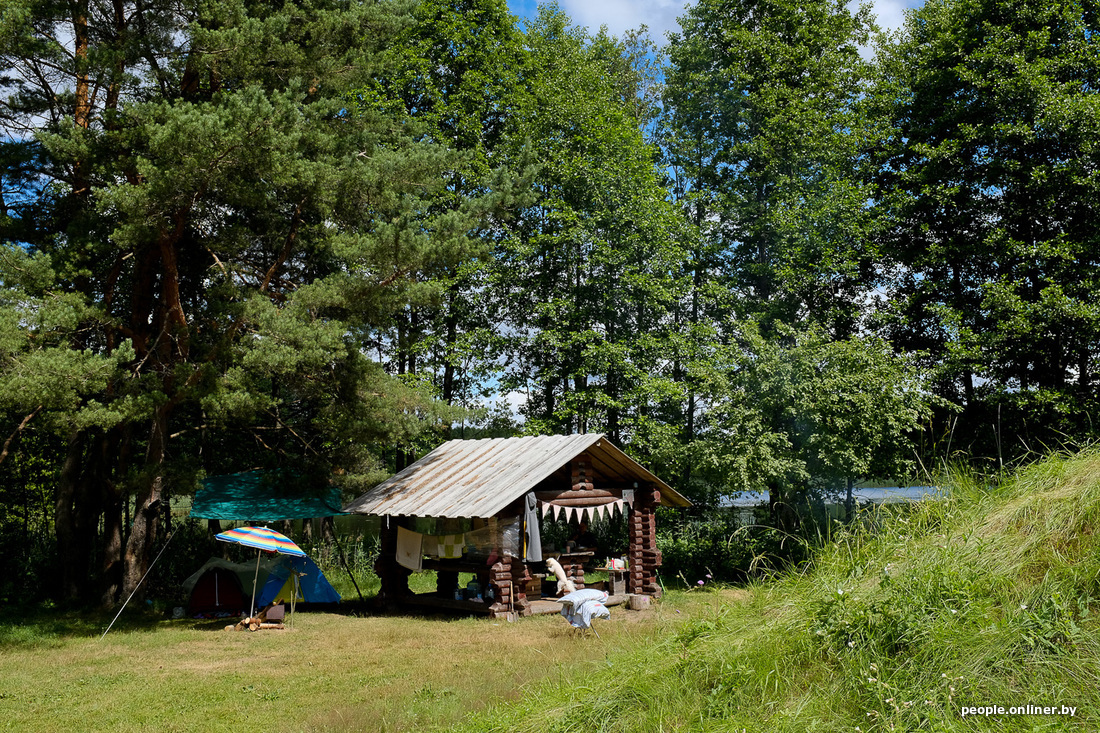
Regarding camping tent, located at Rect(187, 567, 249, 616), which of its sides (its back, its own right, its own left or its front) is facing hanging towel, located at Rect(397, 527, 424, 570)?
left

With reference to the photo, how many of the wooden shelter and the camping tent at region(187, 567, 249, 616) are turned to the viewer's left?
0

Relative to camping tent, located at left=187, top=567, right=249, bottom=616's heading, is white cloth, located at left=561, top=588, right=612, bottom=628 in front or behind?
in front

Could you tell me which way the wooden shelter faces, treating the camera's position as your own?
facing the viewer and to the right of the viewer

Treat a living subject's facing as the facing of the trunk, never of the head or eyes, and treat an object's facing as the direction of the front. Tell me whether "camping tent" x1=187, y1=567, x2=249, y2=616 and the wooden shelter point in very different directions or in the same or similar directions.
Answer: same or similar directions

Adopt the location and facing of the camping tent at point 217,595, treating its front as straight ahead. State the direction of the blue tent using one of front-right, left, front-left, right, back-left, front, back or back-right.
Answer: left

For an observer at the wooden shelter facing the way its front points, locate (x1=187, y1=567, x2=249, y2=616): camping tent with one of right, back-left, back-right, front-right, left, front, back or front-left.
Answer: back-right

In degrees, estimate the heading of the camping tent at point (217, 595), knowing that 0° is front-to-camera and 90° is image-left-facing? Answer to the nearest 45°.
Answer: approximately 0°

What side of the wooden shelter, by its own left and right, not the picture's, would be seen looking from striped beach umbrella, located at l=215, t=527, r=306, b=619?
right

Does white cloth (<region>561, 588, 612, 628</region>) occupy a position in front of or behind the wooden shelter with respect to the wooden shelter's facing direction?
in front

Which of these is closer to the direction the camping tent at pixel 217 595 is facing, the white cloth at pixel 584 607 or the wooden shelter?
the white cloth
